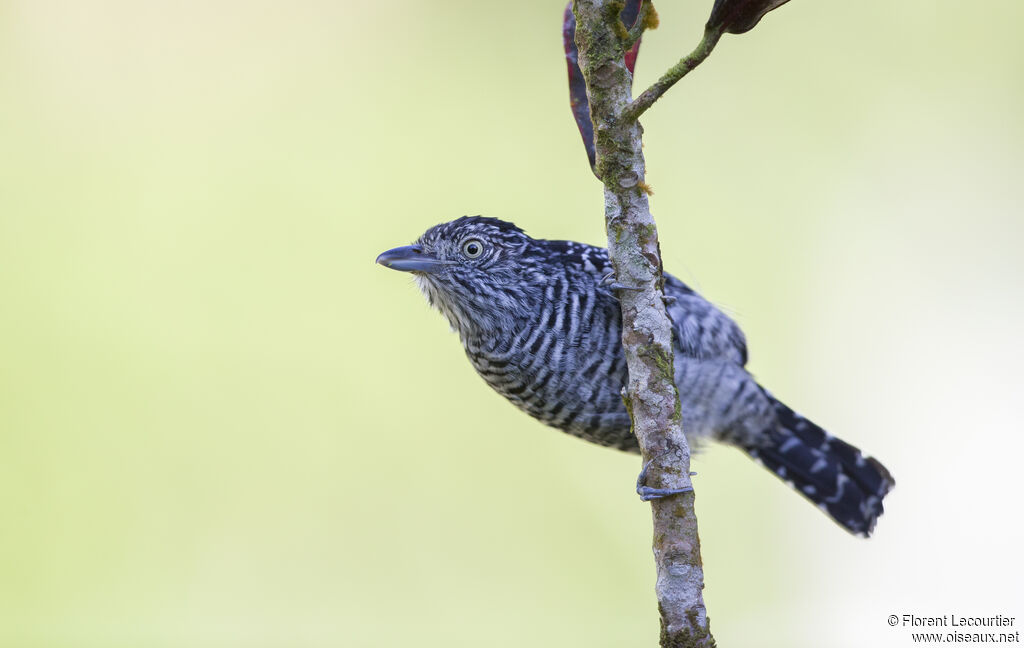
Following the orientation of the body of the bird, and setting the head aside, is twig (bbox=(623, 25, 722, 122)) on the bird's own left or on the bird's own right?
on the bird's own left

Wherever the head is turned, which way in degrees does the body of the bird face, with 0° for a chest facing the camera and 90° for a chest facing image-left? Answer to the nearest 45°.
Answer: approximately 90°

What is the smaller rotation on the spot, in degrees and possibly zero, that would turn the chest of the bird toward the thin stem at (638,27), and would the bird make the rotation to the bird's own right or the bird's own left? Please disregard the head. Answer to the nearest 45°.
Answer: approximately 90° to the bird's own left
